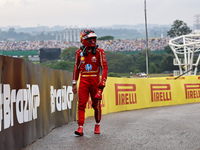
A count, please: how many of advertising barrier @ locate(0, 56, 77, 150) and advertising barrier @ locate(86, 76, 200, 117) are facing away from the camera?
0

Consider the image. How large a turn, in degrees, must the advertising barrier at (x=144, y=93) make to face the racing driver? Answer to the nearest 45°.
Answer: approximately 45° to its right

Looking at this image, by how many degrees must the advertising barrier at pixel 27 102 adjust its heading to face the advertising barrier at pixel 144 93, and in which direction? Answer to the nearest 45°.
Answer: approximately 90° to its left

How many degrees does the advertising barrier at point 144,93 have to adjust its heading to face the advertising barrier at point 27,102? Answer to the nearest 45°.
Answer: approximately 45° to its right

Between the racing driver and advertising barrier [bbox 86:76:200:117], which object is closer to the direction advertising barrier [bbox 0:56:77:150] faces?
the racing driver

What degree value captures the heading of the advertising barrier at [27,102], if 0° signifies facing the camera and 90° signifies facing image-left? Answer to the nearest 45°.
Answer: approximately 315°

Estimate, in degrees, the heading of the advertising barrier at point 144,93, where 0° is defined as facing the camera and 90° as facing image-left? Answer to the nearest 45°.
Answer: approximately 315°
